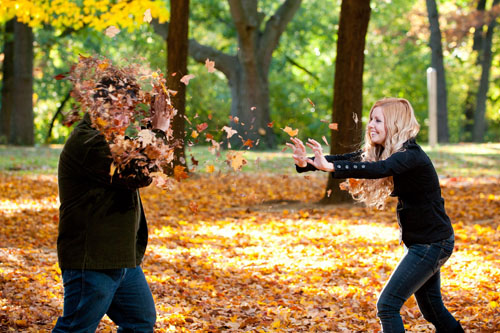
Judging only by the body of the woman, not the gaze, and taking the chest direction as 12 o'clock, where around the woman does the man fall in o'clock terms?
The man is roughly at 11 o'clock from the woman.

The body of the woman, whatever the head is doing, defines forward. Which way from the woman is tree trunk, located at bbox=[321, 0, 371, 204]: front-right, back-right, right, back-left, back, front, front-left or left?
right

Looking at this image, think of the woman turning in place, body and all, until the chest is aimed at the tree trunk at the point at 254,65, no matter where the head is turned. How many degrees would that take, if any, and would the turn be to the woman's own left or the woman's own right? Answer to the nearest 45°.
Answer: approximately 90° to the woman's own right

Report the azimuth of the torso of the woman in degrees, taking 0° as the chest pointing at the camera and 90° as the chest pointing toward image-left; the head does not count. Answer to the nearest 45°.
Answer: approximately 90°

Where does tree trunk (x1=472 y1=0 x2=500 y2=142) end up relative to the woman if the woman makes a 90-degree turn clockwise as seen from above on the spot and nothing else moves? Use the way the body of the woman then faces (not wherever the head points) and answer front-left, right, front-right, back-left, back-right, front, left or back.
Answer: front

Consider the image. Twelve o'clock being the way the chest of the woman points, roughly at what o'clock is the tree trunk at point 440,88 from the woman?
The tree trunk is roughly at 3 o'clock from the woman.

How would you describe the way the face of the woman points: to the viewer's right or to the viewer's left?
to the viewer's left

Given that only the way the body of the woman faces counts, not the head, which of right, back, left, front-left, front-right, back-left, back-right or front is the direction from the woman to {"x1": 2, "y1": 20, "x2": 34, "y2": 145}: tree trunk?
front-right
